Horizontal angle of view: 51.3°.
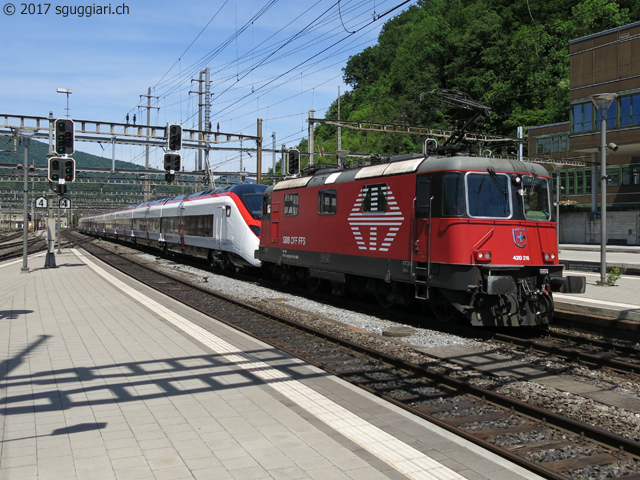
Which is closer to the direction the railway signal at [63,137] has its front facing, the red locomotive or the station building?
the red locomotive

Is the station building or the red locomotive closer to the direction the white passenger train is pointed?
the red locomotive

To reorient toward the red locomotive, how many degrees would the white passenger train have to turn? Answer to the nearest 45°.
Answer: approximately 45° to its right

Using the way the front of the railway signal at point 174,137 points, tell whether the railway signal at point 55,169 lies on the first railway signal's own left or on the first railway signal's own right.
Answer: on the first railway signal's own right

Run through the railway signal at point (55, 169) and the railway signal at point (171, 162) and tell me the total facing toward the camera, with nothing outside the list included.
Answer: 2

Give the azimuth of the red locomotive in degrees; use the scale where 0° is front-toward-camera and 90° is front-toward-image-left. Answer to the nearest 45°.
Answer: approximately 315°

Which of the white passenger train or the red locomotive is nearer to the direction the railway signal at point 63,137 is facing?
the red locomotive

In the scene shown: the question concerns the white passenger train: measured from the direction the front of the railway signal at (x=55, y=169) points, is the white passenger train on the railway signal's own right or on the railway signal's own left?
on the railway signal's own left
